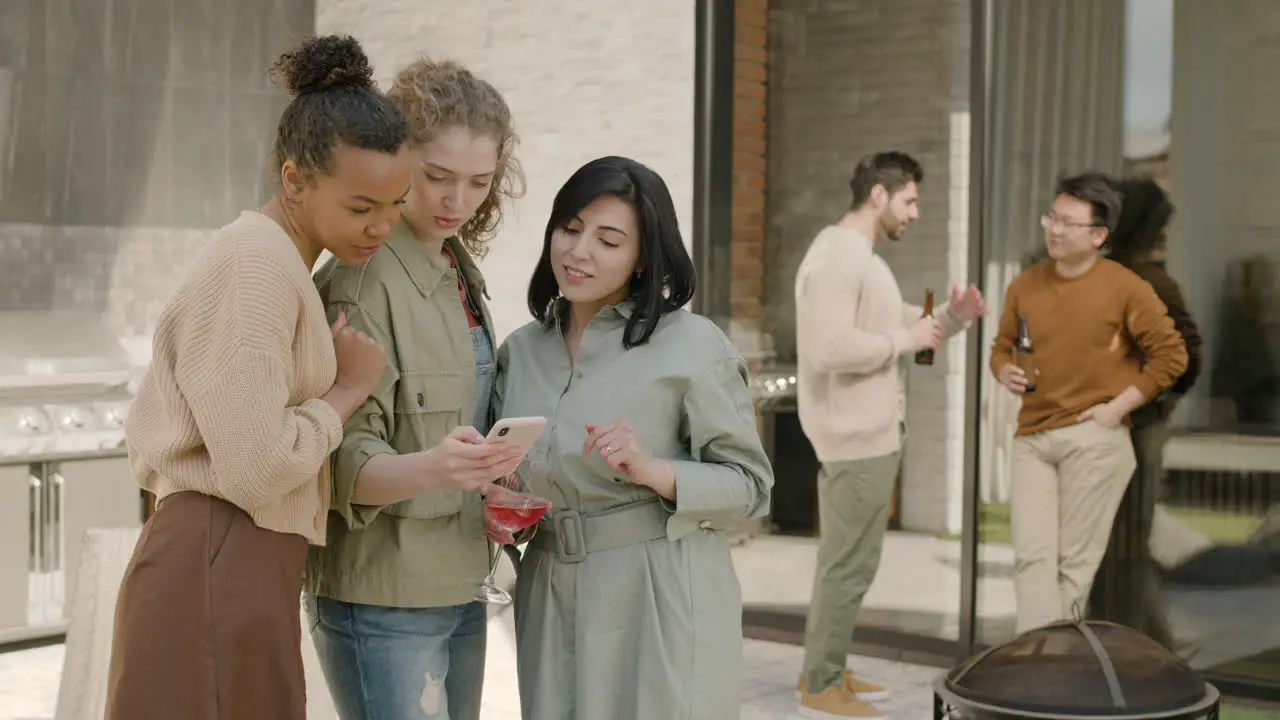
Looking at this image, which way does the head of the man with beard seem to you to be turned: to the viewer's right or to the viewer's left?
to the viewer's right

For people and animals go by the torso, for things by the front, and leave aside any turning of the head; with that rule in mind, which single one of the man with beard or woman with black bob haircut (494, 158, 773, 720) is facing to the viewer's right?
the man with beard

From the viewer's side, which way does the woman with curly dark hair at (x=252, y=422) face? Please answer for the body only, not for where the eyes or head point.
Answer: to the viewer's right

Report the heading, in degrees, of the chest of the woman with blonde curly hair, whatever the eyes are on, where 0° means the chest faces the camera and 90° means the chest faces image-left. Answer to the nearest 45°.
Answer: approximately 315°

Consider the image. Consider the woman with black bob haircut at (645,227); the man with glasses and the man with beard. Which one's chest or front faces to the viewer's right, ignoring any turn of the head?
the man with beard

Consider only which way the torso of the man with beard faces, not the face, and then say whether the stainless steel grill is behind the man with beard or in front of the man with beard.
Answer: behind

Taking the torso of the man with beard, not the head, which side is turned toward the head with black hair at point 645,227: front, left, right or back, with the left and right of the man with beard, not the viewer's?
right

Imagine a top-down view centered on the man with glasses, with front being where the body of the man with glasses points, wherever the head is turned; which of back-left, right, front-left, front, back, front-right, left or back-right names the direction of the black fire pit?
front-left

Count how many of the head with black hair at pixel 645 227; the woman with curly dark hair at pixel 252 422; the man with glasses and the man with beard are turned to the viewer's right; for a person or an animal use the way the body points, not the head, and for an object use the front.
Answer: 2

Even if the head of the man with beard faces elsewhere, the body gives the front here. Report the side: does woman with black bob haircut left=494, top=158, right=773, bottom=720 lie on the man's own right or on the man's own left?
on the man's own right

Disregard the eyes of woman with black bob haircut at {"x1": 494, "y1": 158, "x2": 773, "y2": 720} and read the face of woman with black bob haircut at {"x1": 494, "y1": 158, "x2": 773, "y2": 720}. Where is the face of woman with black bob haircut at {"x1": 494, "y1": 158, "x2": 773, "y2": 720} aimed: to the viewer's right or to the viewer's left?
to the viewer's left

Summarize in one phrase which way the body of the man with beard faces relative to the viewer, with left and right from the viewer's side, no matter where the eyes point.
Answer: facing to the right of the viewer

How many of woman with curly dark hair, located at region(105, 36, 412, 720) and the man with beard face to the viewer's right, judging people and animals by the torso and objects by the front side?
2

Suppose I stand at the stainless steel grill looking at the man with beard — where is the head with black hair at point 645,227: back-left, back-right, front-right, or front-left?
front-right

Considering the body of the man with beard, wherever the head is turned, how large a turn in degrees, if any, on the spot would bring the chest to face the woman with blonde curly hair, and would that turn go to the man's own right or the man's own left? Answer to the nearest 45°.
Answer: approximately 90° to the man's own right
